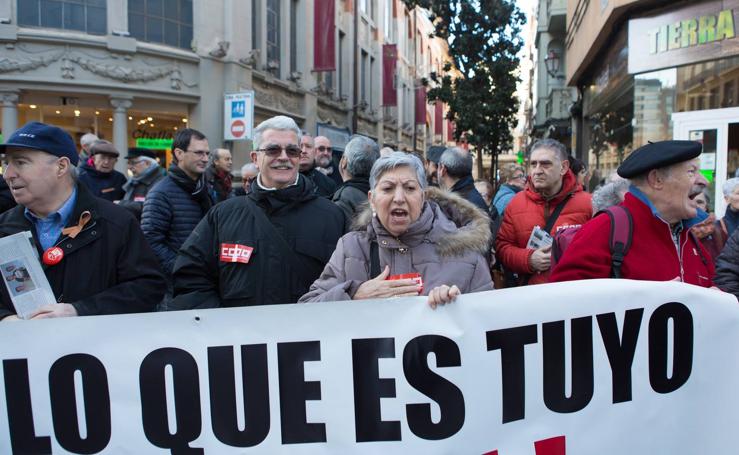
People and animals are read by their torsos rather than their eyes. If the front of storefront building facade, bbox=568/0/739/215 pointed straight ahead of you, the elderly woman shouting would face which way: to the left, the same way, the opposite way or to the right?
to the left

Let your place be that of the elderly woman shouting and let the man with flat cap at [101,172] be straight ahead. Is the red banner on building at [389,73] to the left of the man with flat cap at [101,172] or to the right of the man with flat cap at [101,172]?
right

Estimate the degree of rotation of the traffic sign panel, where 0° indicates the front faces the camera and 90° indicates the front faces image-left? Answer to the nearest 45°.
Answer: approximately 0°

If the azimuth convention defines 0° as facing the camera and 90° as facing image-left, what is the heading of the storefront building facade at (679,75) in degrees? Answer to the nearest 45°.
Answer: approximately 45°

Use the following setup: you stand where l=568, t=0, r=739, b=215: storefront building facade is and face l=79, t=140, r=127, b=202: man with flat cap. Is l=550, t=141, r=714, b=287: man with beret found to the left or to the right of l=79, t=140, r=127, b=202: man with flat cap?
left

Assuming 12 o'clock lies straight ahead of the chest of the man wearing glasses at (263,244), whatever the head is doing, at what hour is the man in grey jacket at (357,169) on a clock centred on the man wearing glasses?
The man in grey jacket is roughly at 7 o'clock from the man wearing glasses.

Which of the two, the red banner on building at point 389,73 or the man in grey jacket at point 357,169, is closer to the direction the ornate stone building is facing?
the man in grey jacket
